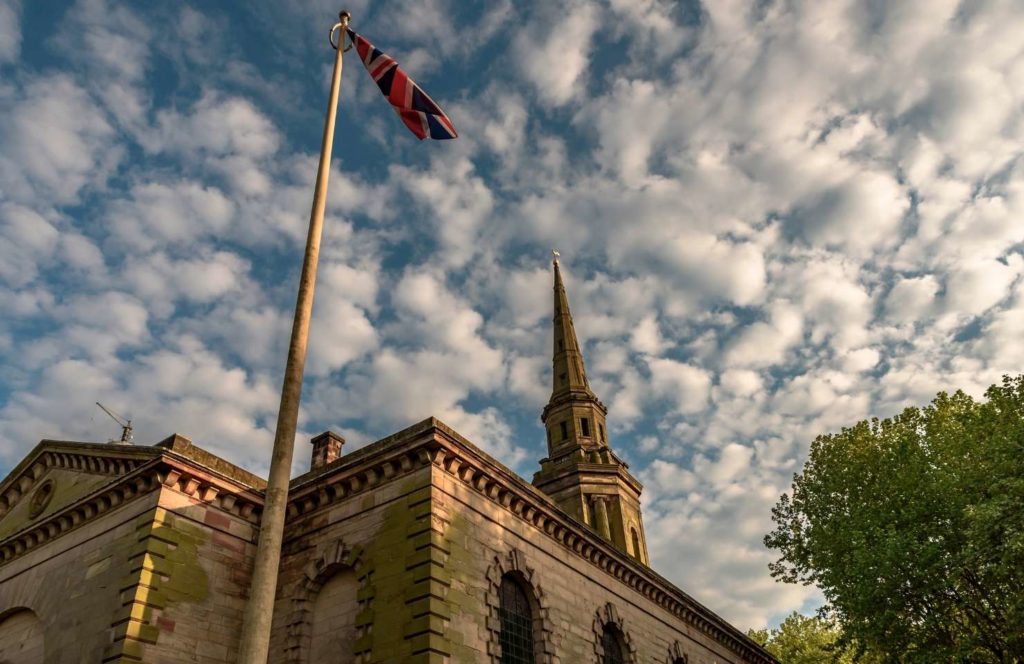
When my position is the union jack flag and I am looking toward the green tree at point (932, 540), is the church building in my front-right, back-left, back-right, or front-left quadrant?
front-left

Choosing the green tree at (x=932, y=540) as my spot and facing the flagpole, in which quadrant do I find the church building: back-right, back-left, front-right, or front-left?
front-right
